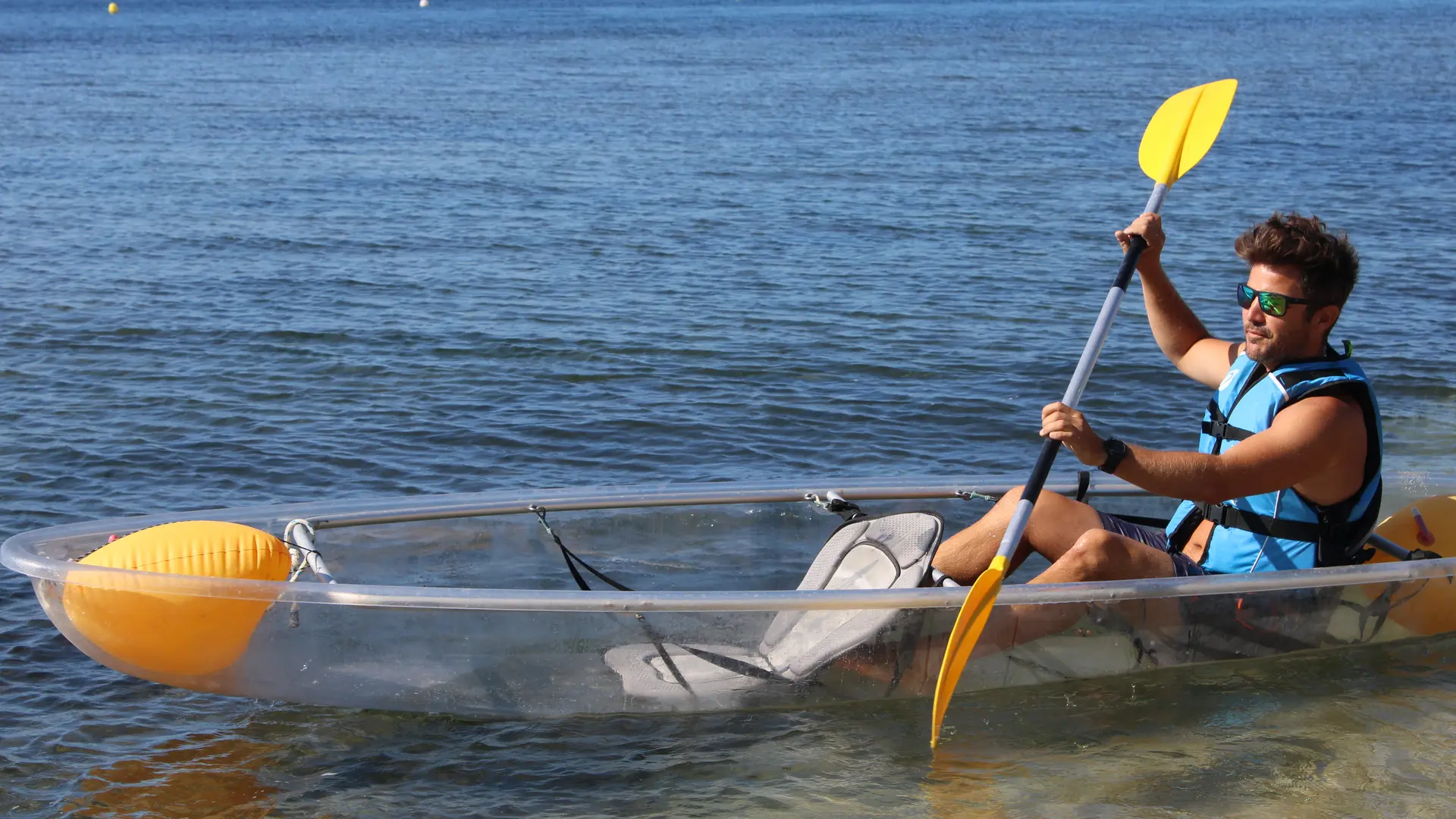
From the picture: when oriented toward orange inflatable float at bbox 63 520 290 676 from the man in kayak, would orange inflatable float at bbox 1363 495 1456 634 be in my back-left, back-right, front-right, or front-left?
back-right

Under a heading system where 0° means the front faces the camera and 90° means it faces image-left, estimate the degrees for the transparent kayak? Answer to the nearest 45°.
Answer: approximately 90°

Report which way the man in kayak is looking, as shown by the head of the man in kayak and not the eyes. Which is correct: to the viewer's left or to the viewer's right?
to the viewer's left
